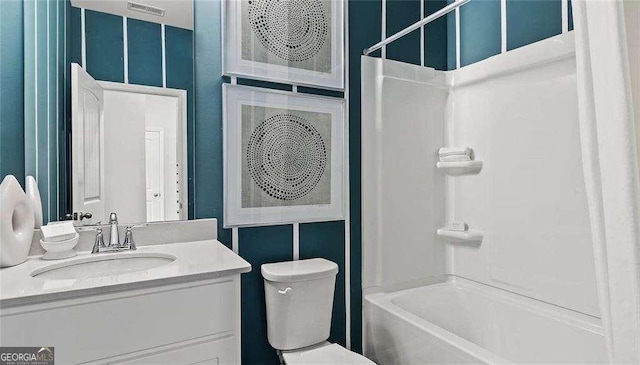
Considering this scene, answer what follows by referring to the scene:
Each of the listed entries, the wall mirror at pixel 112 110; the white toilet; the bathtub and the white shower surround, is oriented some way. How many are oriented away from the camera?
0

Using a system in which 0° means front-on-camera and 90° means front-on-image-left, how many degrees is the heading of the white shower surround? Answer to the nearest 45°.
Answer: approximately 45°

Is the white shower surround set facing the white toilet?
yes

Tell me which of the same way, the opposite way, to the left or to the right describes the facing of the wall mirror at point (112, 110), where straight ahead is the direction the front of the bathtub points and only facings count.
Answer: to the left

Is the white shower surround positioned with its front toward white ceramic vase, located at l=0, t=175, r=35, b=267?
yes

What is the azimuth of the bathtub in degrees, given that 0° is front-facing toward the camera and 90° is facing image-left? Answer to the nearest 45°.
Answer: approximately 45°

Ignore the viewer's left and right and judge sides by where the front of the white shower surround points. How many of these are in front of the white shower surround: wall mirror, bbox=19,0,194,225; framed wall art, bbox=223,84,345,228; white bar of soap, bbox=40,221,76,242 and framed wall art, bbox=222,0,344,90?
4

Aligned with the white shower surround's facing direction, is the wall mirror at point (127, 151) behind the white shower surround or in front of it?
in front

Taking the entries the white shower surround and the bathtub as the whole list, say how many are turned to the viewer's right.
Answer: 0

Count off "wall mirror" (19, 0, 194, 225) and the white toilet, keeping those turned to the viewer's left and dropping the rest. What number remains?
0

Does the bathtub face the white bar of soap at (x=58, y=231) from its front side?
yes

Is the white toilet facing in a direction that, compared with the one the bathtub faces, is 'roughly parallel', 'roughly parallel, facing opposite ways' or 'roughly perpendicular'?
roughly perpendicular

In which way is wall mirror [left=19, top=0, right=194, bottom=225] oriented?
toward the camera

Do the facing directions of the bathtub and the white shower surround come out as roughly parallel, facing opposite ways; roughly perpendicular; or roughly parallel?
roughly parallel

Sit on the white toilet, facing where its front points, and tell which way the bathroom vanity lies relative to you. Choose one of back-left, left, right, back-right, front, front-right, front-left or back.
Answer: right
